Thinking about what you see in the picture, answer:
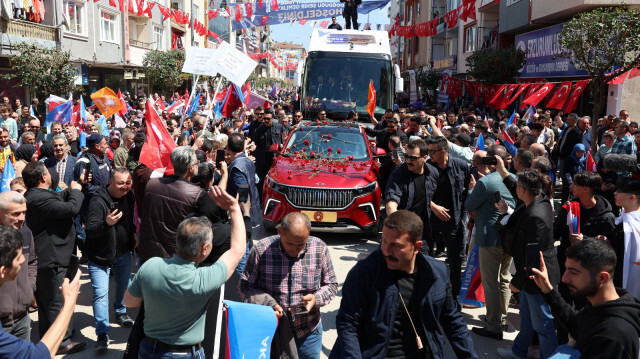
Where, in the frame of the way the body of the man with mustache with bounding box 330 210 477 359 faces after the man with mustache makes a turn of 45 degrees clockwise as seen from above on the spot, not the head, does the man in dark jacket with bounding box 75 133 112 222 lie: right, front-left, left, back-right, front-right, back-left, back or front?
right

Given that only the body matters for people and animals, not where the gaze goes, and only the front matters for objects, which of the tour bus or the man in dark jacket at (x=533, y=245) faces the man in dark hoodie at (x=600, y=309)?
the tour bus

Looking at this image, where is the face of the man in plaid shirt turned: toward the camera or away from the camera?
toward the camera

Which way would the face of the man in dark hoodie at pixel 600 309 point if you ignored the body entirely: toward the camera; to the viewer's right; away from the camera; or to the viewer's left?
to the viewer's left

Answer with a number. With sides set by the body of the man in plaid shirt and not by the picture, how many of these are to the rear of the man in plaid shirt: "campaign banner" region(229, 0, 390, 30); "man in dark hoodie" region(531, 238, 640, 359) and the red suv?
2

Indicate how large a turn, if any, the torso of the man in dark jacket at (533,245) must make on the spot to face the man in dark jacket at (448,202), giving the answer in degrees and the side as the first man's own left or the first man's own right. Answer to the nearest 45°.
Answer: approximately 45° to the first man's own right

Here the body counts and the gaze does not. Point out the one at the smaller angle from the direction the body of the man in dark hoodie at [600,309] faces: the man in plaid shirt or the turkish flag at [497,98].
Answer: the man in plaid shirt

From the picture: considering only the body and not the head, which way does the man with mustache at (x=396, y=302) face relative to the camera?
toward the camera

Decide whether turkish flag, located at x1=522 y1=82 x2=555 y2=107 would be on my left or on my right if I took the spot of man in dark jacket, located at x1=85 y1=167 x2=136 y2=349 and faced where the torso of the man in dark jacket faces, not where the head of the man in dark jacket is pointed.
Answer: on my left

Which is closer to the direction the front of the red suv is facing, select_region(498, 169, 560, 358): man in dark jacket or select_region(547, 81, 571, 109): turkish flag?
the man in dark jacket

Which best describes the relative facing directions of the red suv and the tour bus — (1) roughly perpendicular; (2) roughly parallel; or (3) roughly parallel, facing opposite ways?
roughly parallel

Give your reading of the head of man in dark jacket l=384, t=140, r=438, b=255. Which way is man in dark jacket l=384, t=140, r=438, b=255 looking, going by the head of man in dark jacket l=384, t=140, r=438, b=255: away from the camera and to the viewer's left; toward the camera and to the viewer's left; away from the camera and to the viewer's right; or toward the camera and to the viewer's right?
toward the camera and to the viewer's left

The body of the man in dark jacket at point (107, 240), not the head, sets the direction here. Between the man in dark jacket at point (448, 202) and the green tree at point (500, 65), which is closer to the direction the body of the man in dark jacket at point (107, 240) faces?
the man in dark jacket

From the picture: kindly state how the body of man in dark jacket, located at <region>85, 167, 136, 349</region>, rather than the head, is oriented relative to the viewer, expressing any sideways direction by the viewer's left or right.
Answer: facing the viewer and to the right of the viewer

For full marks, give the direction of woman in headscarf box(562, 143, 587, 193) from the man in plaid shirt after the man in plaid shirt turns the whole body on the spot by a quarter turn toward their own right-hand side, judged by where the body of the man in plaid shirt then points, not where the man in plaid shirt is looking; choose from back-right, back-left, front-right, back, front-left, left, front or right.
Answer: back-right
